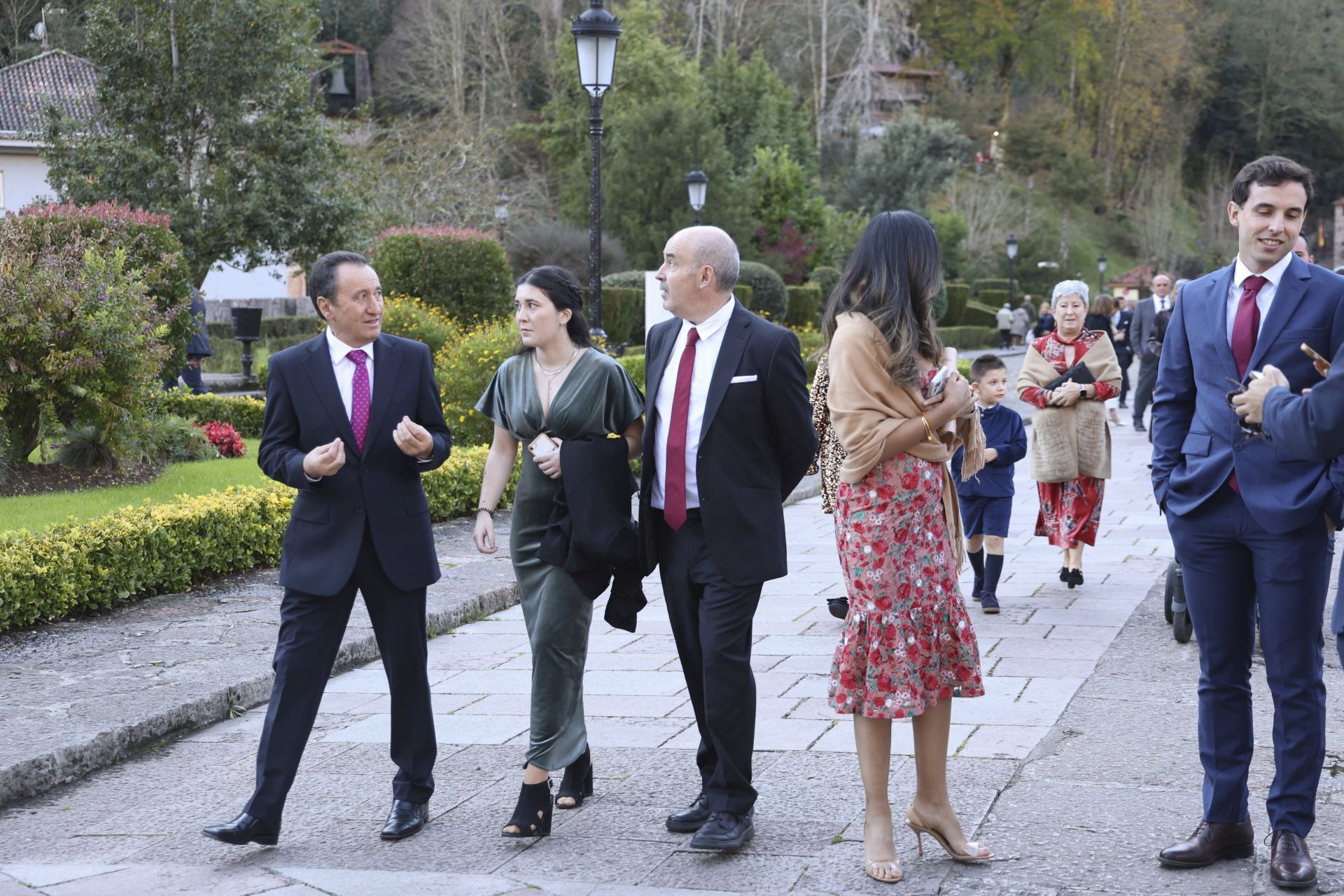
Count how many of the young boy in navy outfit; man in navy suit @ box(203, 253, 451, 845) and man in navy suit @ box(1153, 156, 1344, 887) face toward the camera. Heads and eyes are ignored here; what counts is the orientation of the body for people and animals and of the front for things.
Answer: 3

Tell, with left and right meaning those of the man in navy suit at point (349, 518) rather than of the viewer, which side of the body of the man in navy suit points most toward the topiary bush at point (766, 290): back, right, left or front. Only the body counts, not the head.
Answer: back

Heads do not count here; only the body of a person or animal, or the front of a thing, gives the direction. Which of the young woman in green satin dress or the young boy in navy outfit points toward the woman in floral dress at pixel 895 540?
the young boy in navy outfit

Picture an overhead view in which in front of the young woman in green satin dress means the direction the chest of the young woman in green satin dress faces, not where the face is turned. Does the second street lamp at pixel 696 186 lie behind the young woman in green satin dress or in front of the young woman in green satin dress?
behind

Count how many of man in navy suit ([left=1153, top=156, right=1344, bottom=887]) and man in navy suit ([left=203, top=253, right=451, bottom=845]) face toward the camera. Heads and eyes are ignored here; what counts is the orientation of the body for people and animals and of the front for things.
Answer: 2

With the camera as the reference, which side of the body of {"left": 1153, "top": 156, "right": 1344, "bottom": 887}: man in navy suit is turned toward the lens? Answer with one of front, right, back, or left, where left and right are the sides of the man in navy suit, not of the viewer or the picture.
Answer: front

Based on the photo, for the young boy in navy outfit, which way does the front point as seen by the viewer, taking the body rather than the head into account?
toward the camera

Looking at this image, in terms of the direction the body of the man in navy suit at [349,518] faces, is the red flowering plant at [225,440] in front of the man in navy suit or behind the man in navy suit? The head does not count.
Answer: behind

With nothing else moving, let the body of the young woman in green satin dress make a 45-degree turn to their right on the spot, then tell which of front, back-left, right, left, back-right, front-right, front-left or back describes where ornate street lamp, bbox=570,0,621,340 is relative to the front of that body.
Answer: right

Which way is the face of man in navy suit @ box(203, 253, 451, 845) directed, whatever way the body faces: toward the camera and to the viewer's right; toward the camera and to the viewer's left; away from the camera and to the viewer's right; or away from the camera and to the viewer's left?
toward the camera and to the viewer's right

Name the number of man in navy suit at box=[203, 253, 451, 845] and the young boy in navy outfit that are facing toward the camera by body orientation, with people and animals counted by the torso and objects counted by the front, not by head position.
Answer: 2
